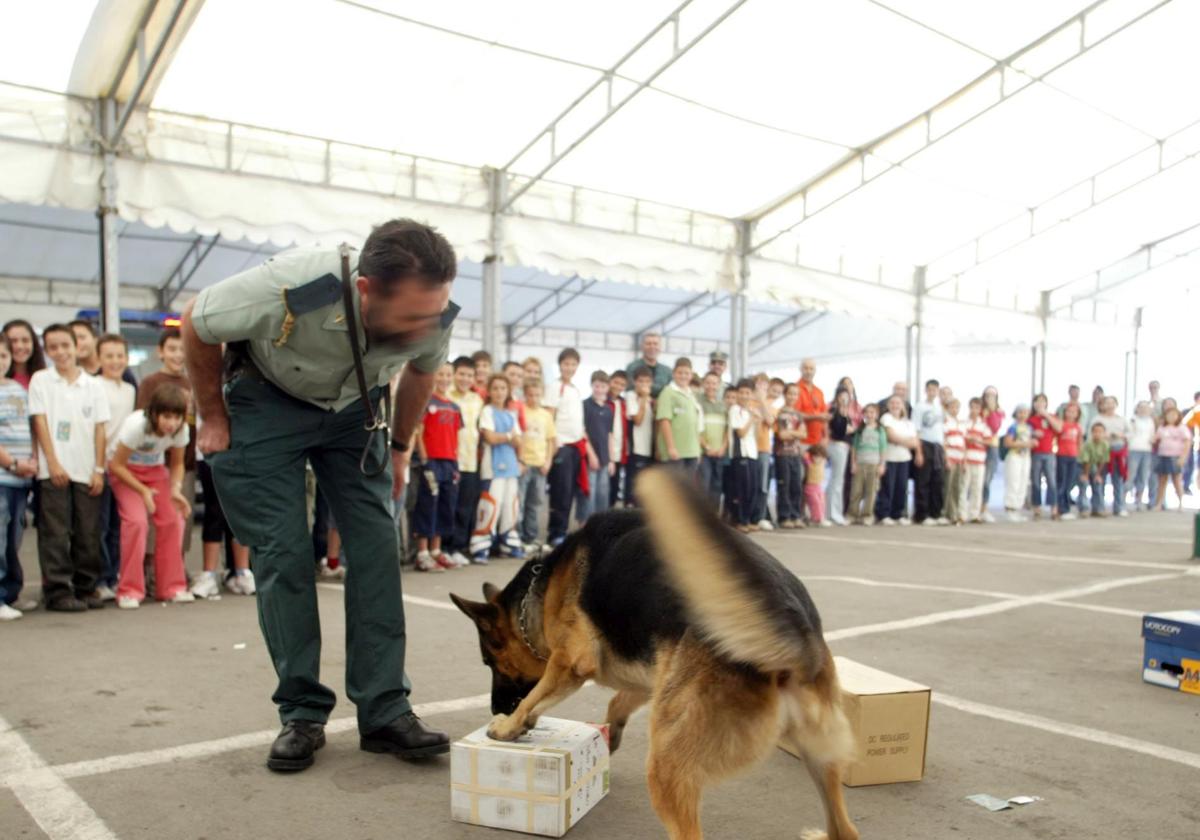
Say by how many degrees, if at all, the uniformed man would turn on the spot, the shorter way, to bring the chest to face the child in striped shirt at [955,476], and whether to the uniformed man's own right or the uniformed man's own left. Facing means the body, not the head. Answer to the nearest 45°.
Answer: approximately 90° to the uniformed man's own left

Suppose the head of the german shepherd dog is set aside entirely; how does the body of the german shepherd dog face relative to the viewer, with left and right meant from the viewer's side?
facing away from the viewer and to the left of the viewer

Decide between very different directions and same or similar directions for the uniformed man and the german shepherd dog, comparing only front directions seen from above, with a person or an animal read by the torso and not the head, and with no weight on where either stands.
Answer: very different directions

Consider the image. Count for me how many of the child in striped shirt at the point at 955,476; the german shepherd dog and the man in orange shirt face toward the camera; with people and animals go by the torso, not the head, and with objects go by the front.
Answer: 2

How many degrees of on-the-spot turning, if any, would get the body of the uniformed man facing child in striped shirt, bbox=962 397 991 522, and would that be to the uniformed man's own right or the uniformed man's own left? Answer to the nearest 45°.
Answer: approximately 90° to the uniformed man's own left

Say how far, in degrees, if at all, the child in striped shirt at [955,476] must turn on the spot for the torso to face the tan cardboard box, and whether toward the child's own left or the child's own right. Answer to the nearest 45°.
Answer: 0° — they already face it

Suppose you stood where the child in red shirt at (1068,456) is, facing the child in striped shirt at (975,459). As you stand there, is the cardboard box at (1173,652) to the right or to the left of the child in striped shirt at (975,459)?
left

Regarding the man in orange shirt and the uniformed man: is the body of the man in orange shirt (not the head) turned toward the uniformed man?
yes

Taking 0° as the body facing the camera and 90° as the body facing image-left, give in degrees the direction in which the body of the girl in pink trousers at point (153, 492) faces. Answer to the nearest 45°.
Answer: approximately 315°

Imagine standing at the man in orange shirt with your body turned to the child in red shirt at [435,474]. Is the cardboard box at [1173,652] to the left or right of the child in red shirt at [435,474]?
left

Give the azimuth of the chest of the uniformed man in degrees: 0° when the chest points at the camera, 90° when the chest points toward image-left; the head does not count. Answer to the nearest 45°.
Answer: approximately 315°
